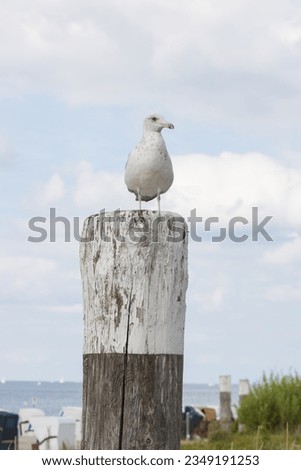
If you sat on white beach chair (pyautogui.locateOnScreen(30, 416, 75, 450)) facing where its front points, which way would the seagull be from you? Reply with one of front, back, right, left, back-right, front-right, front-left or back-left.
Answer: back-left

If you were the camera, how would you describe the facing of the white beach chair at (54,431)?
facing away from the viewer and to the left of the viewer

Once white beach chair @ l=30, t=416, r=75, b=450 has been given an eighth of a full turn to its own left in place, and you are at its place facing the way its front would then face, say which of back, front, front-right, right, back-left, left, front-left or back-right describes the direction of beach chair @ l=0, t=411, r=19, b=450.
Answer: front-left

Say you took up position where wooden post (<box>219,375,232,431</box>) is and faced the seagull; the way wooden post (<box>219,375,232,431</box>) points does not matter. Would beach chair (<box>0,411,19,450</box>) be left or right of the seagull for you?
right

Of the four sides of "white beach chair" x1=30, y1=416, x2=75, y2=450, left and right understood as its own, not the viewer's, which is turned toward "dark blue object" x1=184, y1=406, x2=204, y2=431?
right

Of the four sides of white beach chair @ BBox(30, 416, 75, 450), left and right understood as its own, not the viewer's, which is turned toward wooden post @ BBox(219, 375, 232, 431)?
right

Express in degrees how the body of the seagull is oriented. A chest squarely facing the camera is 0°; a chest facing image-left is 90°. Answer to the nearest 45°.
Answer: approximately 0°
